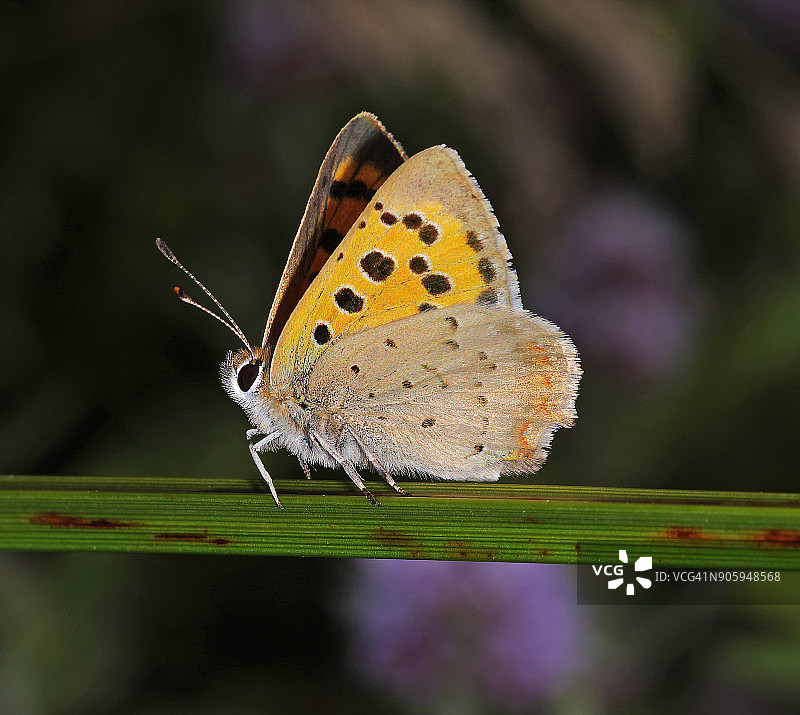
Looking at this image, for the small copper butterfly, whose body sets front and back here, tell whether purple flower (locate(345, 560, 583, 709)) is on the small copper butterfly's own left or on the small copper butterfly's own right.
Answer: on the small copper butterfly's own right

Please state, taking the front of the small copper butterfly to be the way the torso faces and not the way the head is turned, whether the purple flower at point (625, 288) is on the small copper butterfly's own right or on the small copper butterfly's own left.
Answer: on the small copper butterfly's own right

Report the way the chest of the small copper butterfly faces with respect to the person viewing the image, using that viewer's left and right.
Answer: facing to the left of the viewer
